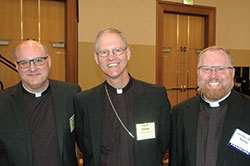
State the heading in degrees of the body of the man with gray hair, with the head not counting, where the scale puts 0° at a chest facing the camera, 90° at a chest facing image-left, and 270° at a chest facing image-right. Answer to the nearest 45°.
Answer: approximately 0°

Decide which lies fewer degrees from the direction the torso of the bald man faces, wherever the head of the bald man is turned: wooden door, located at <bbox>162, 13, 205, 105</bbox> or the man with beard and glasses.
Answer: the man with beard and glasses

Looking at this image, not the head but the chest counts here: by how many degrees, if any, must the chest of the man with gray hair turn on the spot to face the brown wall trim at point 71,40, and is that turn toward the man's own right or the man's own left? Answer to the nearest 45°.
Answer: approximately 180°

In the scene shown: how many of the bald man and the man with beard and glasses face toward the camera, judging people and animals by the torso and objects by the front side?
2

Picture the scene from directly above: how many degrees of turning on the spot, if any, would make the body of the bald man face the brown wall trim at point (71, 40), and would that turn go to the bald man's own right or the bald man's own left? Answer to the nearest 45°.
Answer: approximately 180°
